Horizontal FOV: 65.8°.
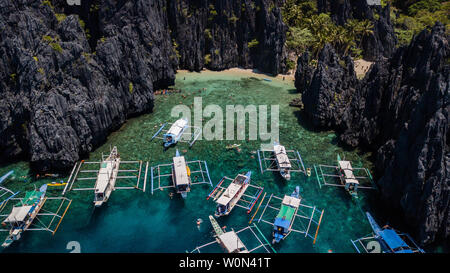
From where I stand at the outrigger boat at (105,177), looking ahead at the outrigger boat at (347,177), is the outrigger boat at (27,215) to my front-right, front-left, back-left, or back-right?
back-right

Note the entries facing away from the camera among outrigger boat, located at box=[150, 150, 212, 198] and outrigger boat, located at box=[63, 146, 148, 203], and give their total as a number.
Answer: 2

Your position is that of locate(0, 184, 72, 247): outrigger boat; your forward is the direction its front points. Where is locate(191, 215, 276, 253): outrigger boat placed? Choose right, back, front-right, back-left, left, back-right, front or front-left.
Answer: right

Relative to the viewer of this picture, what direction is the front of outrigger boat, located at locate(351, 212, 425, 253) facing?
facing away from the viewer and to the left of the viewer

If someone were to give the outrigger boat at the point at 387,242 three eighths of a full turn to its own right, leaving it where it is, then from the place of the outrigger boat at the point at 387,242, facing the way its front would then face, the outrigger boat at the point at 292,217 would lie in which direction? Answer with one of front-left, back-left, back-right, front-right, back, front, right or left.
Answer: back

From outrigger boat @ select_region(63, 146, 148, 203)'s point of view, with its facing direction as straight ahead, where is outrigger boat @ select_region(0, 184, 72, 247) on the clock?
outrigger boat @ select_region(0, 184, 72, 247) is roughly at 8 o'clock from outrigger boat @ select_region(63, 146, 148, 203).

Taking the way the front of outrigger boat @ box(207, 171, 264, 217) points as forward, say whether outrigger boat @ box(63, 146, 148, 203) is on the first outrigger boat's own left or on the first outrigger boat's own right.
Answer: on the first outrigger boat's own left

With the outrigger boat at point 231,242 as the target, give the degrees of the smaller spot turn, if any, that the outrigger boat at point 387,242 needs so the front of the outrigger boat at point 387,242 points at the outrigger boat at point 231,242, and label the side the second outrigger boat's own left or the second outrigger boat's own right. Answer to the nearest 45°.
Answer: approximately 90° to the second outrigger boat's own left

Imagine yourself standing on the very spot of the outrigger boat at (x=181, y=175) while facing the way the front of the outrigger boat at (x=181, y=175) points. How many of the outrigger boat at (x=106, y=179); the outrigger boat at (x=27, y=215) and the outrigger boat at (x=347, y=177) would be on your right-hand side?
1

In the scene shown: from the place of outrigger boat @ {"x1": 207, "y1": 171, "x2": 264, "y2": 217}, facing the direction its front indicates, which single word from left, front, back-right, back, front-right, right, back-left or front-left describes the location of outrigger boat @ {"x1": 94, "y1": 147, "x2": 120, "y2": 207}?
back-left

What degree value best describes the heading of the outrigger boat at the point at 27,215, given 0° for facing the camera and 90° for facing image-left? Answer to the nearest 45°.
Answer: approximately 225°

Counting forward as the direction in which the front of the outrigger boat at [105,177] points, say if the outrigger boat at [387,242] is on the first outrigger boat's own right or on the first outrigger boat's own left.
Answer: on the first outrigger boat's own right

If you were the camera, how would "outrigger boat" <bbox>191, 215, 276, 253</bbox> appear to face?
facing away from the viewer and to the left of the viewer

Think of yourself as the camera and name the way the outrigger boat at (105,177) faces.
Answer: facing away from the viewer

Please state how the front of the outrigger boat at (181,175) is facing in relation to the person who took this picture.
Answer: facing away from the viewer

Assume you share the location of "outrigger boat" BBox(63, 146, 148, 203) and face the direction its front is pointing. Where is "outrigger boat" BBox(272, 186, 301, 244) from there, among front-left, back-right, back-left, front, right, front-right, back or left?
back-right

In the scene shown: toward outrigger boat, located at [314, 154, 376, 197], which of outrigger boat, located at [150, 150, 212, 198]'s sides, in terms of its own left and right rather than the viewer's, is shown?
right

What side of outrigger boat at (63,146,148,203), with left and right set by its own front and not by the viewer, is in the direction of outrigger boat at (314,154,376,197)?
right
